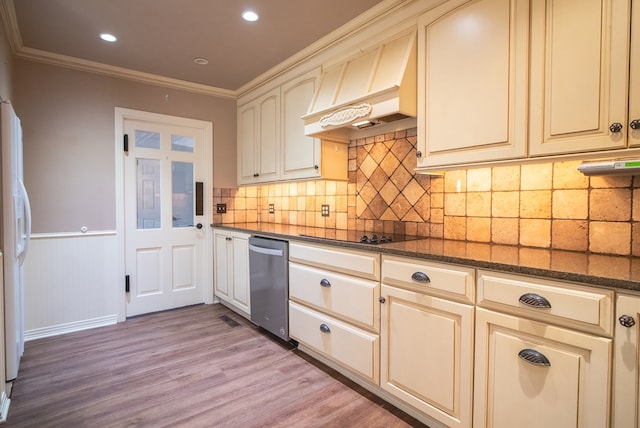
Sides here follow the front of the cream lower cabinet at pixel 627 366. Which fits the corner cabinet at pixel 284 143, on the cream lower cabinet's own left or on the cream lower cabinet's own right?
on the cream lower cabinet's own right

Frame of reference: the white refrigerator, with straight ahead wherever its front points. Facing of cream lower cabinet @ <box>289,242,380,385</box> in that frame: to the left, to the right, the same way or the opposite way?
the opposite way

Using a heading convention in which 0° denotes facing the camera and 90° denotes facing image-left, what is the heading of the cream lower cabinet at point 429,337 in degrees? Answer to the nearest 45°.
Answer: approximately 45°

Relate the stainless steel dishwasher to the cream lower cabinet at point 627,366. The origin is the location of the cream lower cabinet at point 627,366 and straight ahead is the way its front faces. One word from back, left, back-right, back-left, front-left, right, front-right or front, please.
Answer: right

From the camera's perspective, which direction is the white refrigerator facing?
to the viewer's right

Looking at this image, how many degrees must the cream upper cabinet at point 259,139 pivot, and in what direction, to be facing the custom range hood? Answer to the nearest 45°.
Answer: approximately 90° to its left

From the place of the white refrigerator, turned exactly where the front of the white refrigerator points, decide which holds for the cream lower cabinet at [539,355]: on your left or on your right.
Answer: on your right

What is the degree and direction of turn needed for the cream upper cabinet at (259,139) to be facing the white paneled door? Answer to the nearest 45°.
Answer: approximately 45° to its right
